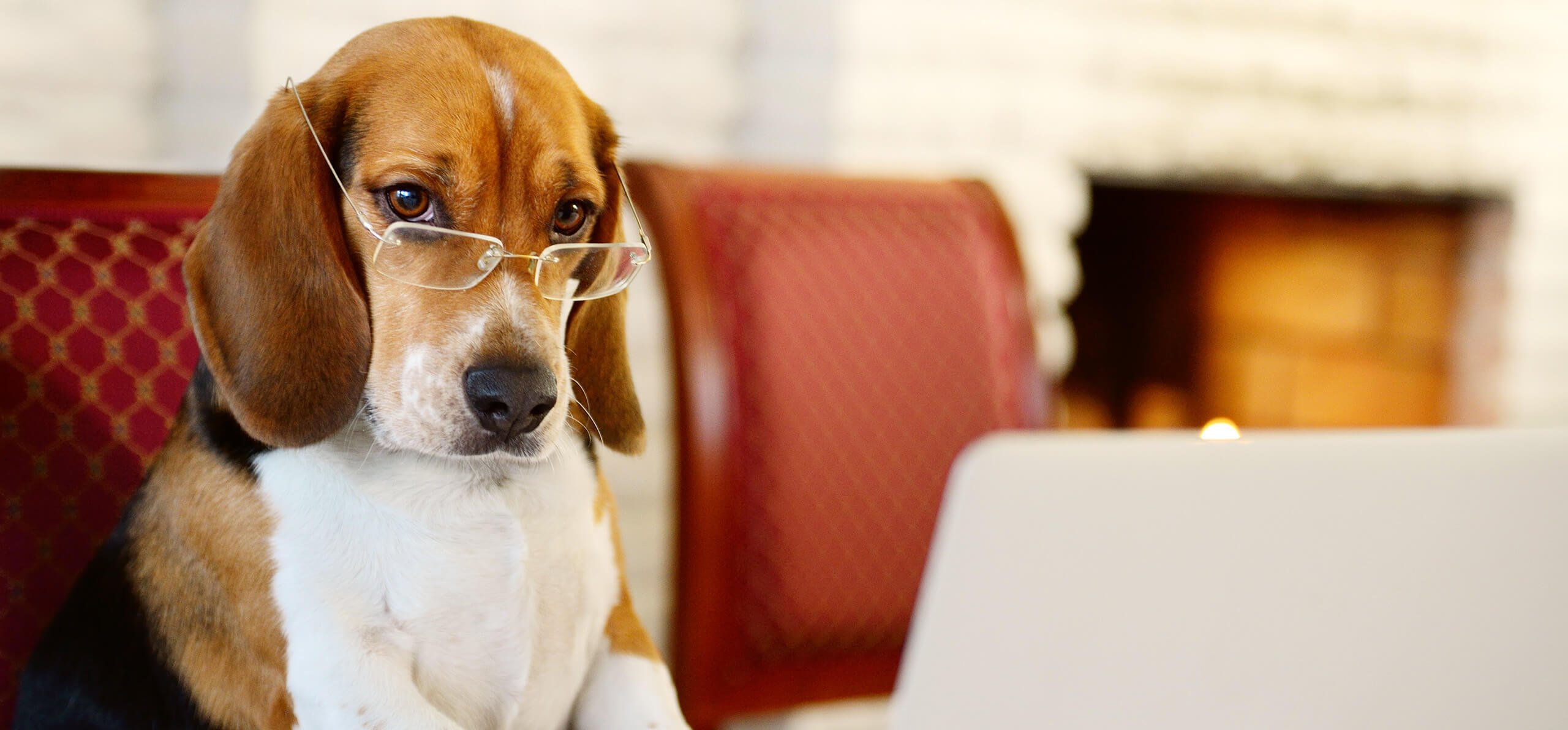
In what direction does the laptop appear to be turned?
away from the camera

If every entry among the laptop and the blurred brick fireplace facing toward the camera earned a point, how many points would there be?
1

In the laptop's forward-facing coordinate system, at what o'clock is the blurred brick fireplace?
The blurred brick fireplace is roughly at 12 o'clock from the laptop.

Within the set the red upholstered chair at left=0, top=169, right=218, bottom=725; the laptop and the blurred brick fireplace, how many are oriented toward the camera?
2

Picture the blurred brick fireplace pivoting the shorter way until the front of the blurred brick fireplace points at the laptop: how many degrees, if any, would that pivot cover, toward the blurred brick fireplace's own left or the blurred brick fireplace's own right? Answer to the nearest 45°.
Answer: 0° — it already faces it
